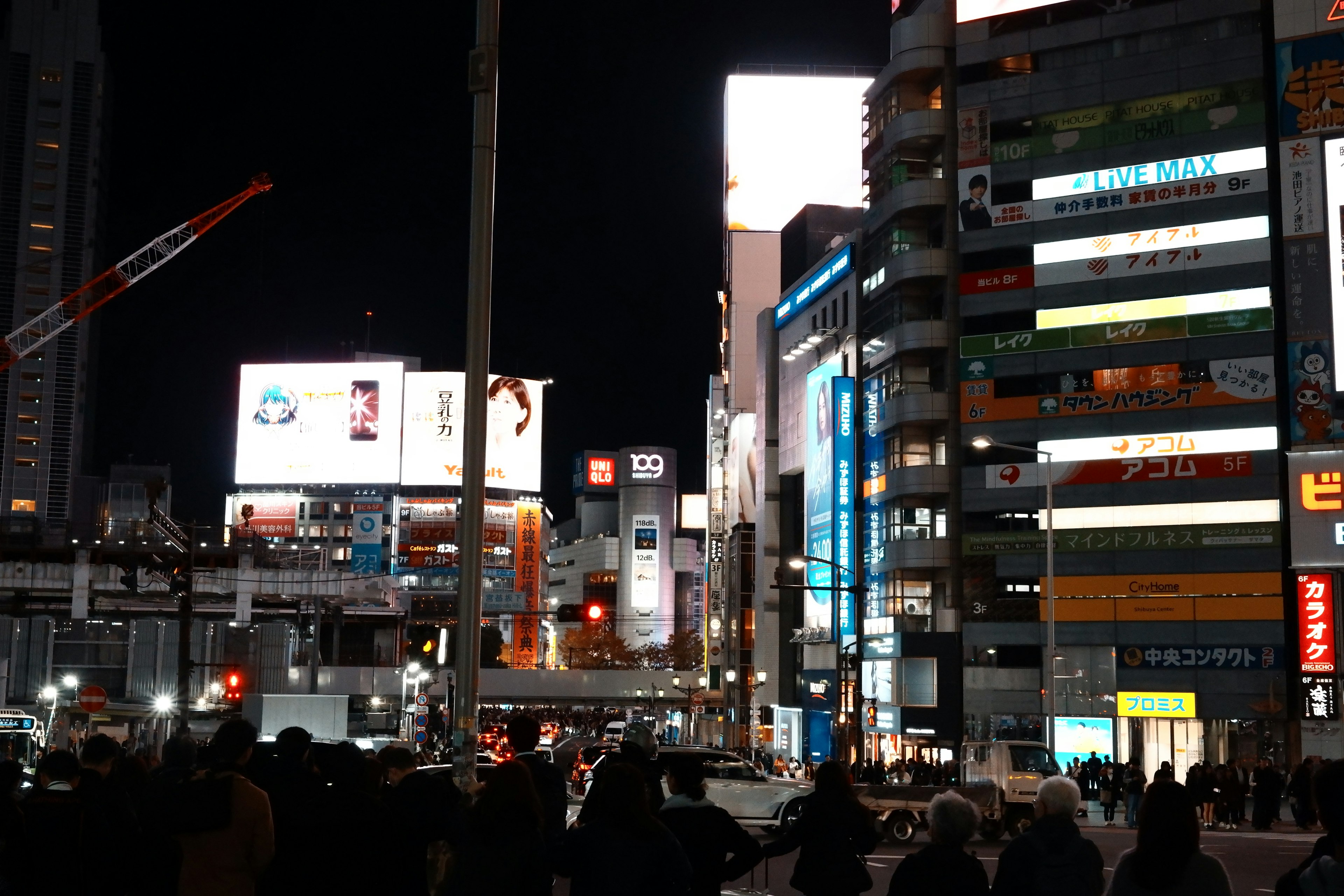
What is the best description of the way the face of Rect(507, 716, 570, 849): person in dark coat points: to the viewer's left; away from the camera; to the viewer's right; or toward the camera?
away from the camera

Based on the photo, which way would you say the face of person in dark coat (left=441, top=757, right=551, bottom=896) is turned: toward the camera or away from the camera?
away from the camera

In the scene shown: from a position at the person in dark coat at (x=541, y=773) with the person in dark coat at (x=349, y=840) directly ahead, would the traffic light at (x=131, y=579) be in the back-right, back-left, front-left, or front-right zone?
back-right

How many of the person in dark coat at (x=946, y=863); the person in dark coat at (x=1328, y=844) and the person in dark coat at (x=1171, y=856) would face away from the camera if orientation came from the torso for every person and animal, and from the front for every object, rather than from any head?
3

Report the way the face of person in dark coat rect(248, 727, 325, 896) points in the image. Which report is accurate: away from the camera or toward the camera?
away from the camera

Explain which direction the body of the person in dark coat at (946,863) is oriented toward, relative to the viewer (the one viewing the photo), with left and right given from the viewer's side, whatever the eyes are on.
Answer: facing away from the viewer

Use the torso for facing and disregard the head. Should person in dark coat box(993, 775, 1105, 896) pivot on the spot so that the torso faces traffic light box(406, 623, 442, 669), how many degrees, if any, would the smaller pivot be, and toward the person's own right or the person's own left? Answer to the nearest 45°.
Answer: approximately 45° to the person's own left

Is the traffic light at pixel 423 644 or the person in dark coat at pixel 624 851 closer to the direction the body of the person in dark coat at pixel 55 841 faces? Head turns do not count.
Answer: the traffic light

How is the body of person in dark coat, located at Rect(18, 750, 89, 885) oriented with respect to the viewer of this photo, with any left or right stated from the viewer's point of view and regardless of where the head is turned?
facing away from the viewer

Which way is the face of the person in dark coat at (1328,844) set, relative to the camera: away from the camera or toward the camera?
away from the camera

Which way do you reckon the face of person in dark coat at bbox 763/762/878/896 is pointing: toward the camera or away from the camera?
away from the camera

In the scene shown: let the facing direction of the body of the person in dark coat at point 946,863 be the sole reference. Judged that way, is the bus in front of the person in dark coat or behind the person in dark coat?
in front

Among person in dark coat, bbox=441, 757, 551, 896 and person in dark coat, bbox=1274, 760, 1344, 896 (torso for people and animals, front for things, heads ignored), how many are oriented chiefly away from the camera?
2

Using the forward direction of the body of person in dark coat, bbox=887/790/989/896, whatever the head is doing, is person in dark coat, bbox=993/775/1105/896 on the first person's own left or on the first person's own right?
on the first person's own right

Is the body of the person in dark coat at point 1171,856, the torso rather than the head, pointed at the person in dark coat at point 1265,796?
yes

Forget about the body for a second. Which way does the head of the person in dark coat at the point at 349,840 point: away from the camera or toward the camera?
away from the camera

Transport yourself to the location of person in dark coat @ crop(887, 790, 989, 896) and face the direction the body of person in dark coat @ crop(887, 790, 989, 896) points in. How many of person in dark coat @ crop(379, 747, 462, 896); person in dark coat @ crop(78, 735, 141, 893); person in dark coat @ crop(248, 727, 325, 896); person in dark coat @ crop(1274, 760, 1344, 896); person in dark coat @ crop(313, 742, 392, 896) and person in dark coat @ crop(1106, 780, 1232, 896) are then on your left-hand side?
4

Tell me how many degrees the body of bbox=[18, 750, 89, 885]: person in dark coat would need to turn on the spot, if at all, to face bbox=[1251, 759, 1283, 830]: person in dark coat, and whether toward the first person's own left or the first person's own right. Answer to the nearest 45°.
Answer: approximately 45° to the first person's own right

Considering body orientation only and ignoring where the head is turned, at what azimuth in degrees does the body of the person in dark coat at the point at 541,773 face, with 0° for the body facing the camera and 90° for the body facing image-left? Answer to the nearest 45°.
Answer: approximately 180°

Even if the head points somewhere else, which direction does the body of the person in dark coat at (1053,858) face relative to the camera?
away from the camera

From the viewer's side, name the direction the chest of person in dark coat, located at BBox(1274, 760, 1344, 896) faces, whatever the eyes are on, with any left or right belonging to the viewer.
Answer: facing away from the viewer
